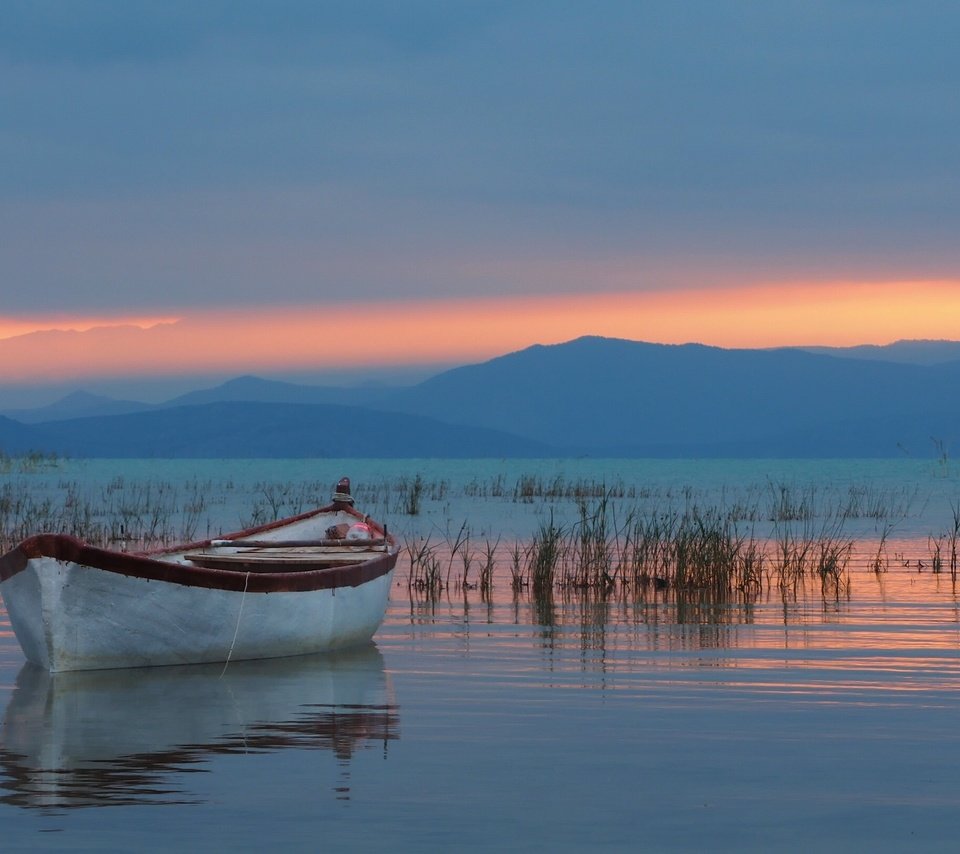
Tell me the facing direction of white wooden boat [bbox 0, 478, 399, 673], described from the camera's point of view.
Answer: facing away from the viewer and to the right of the viewer
